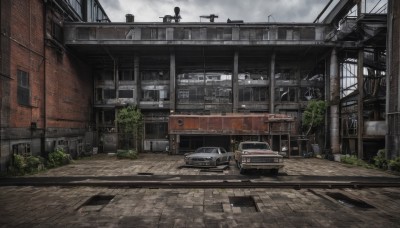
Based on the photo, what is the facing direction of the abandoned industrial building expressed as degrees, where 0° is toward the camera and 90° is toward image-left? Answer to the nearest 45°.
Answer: approximately 0°

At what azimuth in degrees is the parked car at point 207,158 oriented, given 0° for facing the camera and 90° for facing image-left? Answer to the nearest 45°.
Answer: approximately 45°

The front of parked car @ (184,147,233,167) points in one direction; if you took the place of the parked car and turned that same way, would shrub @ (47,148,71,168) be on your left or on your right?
on your right

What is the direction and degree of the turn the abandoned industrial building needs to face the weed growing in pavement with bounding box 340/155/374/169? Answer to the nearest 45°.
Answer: approximately 45° to its left

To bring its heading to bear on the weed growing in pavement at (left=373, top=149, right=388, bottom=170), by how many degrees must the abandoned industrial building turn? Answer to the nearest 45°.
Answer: approximately 45° to its left

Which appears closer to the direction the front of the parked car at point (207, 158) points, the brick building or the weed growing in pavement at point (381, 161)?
the brick building
